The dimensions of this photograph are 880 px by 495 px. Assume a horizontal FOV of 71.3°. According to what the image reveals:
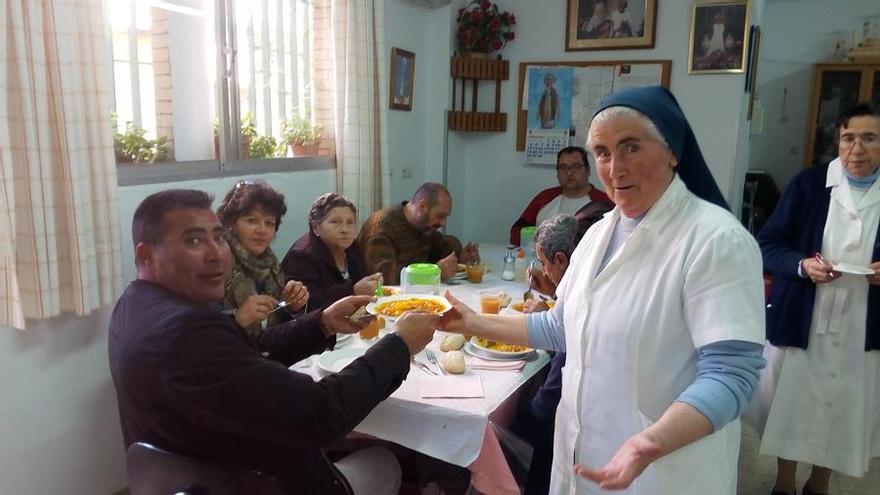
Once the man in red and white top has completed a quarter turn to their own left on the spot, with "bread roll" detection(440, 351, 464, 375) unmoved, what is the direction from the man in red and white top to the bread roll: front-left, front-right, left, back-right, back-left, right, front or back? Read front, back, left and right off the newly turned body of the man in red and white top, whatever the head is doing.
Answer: right

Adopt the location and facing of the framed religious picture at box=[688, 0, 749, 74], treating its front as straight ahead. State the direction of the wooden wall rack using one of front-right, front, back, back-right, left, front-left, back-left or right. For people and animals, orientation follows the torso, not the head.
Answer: right

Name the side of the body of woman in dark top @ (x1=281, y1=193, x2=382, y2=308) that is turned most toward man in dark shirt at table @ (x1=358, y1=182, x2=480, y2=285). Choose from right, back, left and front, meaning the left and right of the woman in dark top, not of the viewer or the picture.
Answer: left

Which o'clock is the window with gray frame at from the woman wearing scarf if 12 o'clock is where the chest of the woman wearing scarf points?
The window with gray frame is roughly at 7 o'clock from the woman wearing scarf.

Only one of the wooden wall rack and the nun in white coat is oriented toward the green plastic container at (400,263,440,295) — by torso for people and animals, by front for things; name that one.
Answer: the wooden wall rack

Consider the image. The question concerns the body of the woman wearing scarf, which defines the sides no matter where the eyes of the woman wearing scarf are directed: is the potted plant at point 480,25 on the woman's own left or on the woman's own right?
on the woman's own left

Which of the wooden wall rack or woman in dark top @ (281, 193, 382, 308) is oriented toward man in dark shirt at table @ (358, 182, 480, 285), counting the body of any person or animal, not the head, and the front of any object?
the wooden wall rack

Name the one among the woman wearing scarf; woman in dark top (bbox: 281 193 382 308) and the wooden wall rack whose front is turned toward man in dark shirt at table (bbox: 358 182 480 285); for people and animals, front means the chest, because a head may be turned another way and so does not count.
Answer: the wooden wall rack

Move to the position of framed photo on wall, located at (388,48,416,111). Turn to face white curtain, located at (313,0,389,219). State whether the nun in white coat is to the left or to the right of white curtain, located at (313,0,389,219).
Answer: left

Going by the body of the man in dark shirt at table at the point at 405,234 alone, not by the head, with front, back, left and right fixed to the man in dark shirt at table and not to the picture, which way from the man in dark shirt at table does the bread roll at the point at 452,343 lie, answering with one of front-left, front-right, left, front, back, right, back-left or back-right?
front-right

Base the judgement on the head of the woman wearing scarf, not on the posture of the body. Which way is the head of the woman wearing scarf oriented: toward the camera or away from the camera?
toward the camera

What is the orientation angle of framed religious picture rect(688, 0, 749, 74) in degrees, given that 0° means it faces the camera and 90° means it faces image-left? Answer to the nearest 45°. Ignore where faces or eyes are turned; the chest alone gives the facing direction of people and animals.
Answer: approximately 0°

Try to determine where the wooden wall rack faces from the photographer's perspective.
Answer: facing the viewer

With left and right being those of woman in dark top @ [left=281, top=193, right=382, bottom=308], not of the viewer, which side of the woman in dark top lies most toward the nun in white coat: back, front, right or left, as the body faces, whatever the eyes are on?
front

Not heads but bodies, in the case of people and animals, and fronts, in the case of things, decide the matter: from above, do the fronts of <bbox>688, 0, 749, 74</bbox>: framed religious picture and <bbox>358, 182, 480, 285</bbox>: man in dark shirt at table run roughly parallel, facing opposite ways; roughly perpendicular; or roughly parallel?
roughly perpendicular

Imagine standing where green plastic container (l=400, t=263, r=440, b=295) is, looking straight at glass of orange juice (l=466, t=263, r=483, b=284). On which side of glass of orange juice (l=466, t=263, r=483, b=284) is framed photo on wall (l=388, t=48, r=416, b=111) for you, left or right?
left

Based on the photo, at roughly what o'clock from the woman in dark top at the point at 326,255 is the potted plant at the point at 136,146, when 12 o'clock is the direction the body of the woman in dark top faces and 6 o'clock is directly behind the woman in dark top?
The potted plant is roughly at 5 o'clock from the woman in dark top.
